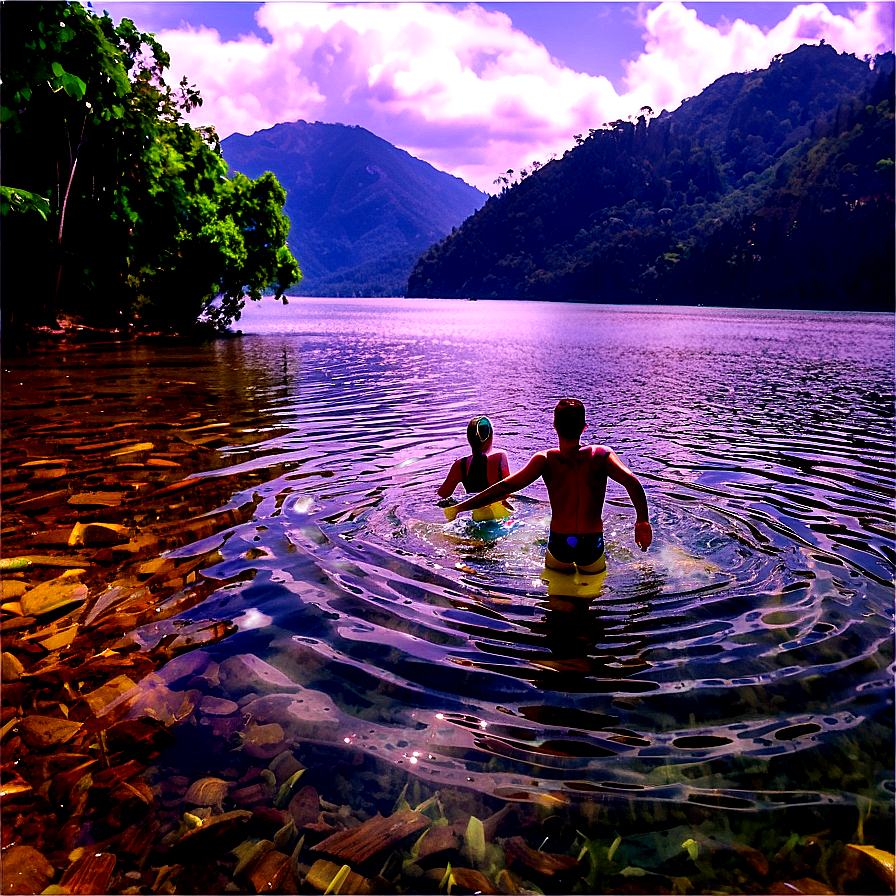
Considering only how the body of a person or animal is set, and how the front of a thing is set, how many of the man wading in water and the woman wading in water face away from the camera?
2

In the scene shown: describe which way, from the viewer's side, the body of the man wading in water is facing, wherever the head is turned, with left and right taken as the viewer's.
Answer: facing away from the viewer

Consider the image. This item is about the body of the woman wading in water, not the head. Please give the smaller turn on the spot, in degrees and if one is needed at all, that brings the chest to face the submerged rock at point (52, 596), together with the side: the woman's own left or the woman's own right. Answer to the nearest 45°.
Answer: approximately 135° to the woman's own left

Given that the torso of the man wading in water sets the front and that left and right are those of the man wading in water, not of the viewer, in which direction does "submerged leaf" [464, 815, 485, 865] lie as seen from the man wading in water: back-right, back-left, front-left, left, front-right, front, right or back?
back

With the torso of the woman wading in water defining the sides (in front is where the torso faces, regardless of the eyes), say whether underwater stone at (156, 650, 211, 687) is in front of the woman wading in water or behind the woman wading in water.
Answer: behind

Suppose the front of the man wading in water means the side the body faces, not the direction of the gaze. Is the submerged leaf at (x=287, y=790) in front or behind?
behind

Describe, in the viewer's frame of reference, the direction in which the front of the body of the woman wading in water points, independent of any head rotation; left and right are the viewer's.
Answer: facing away from the viewer

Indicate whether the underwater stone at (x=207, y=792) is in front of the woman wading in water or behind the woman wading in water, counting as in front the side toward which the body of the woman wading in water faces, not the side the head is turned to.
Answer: behind

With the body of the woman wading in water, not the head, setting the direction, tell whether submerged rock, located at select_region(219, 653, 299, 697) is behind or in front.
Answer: behind

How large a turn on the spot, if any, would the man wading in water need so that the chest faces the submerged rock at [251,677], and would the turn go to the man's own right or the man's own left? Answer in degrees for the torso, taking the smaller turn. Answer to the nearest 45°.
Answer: approximately 135° to the man's own left

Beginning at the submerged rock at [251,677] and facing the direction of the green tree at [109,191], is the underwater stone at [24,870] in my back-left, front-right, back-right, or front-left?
back-left
